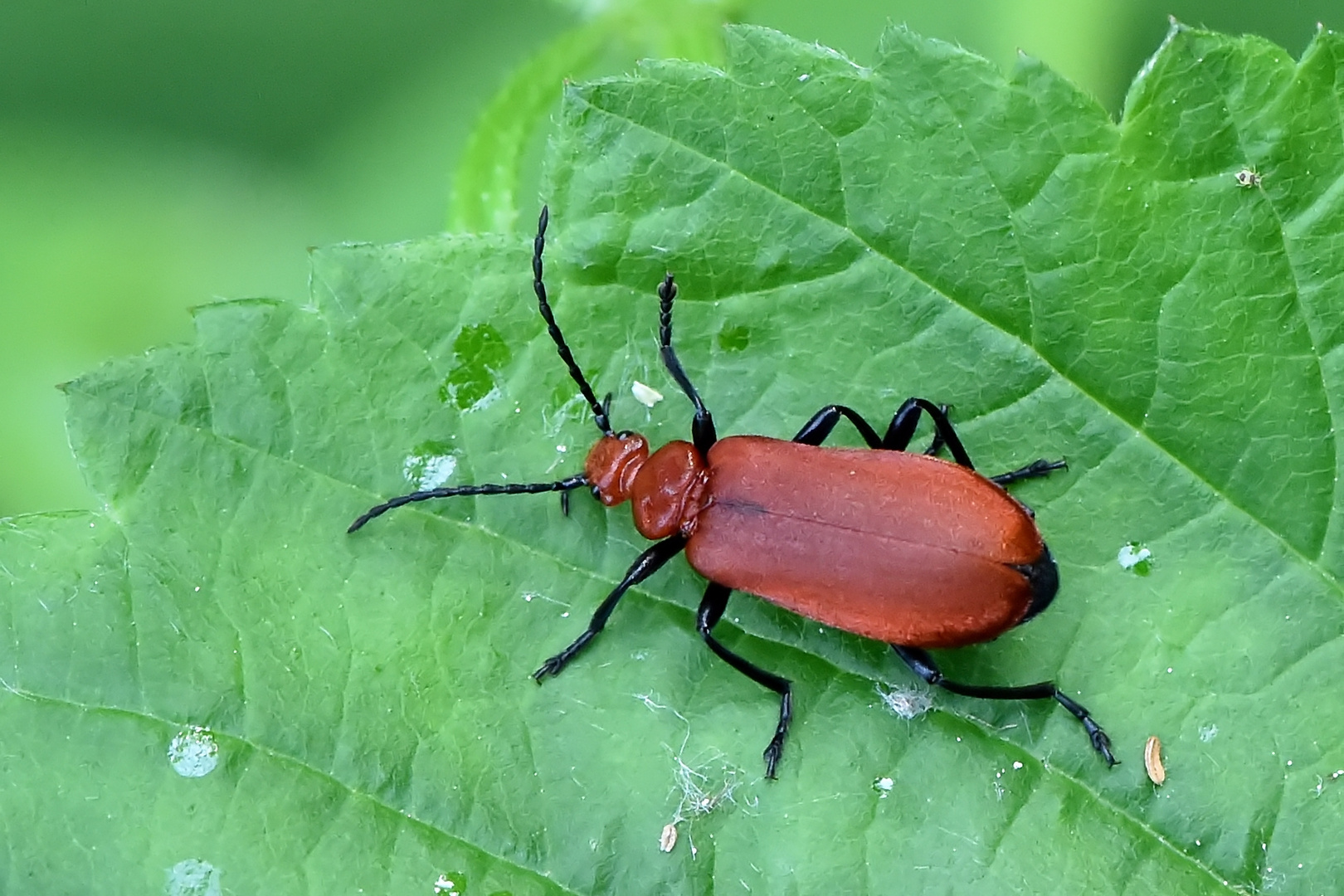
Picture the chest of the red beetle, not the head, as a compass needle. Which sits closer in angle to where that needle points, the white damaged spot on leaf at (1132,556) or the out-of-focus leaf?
the out-of-focus leaf

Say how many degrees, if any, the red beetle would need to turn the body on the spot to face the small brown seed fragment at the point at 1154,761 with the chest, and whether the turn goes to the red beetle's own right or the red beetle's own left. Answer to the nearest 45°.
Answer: approximately 180°

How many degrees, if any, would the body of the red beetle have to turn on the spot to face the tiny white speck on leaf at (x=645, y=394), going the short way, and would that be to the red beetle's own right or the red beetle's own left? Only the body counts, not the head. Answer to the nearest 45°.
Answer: approximately 45° to the red beetle's own right

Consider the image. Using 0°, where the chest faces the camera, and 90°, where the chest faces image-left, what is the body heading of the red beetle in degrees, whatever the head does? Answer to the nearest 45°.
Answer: approximately 90°

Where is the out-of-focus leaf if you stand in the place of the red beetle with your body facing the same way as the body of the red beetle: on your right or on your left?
on your right

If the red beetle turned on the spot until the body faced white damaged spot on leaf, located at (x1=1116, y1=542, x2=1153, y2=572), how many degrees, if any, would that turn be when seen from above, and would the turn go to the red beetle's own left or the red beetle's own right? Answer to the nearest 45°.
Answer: approximately 180°
